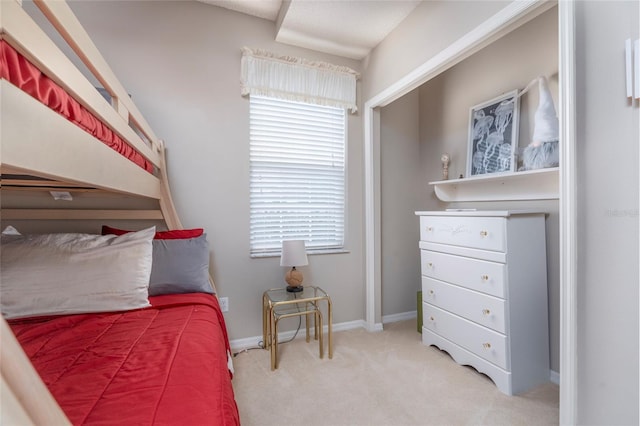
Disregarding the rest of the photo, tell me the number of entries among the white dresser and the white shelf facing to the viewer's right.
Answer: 0

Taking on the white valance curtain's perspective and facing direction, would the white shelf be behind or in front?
in front

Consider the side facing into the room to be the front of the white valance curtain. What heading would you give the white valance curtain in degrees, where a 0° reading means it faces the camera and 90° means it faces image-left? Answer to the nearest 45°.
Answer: approximately 315°

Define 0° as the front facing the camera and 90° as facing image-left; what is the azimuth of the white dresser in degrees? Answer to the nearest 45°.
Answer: approximately 45°

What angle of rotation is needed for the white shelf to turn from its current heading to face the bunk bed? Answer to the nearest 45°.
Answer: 0° — it already faces it

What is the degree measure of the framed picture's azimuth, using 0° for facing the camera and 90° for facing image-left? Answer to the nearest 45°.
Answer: approximately 45°

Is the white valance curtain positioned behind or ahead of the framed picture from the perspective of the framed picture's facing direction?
ahead

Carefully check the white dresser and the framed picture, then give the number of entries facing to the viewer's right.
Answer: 0
